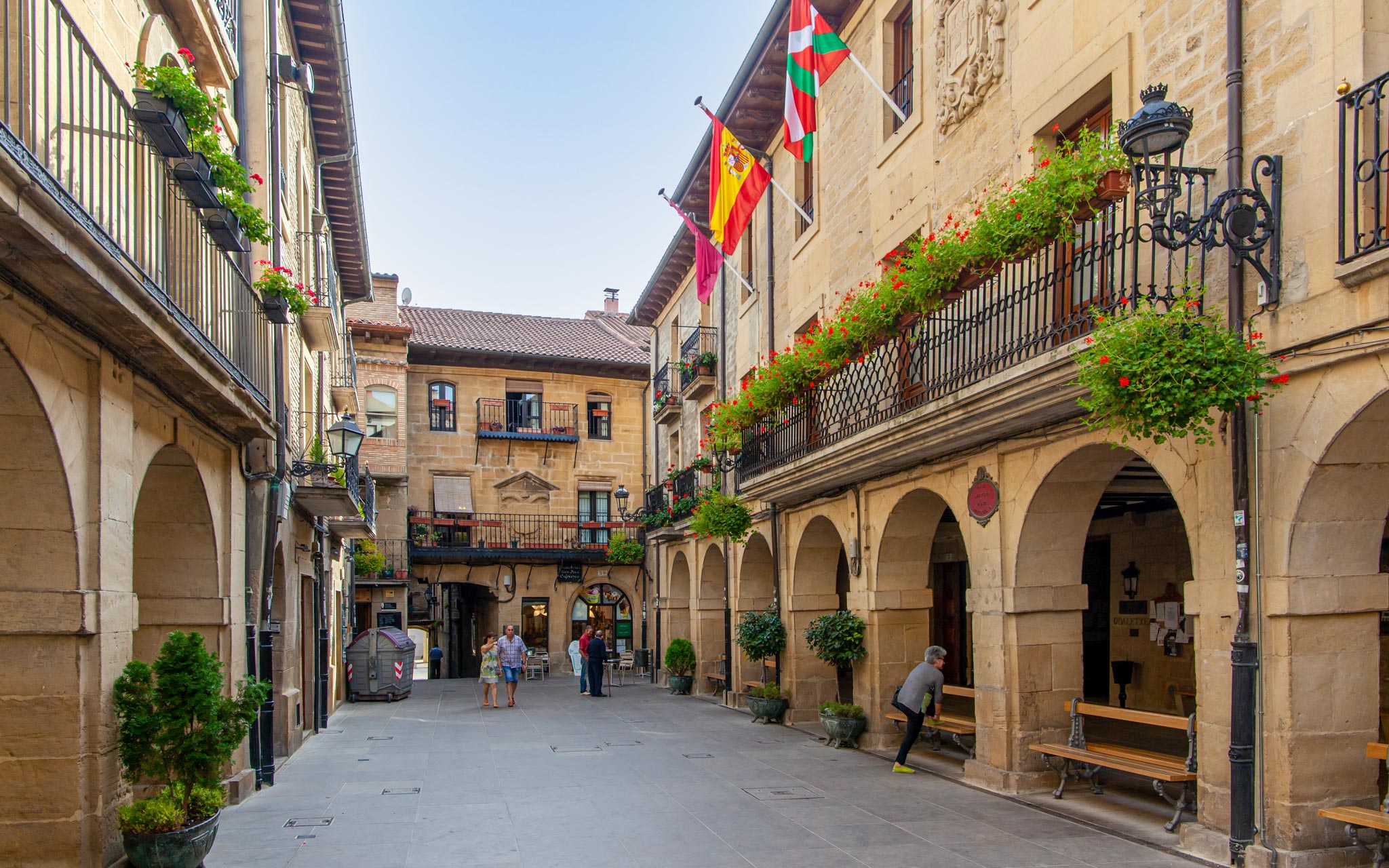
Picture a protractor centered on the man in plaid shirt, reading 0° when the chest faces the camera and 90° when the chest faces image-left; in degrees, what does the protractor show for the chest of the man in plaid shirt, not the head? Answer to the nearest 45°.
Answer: approximately 0°

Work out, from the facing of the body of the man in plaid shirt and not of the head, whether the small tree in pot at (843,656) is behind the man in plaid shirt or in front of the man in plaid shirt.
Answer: in front

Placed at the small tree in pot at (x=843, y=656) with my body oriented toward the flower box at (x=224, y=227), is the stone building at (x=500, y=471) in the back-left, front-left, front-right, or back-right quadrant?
back-right

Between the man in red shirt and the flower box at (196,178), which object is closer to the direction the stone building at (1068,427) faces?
the flower box

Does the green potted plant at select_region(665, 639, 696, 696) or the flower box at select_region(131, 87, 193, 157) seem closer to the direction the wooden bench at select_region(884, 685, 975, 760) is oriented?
the flower box

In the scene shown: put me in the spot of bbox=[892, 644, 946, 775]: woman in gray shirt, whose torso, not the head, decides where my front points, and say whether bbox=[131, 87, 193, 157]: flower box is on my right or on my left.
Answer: on my right

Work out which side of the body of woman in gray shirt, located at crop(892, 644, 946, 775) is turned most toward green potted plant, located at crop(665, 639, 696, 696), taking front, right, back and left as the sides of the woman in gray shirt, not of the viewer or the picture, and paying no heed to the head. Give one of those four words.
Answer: left

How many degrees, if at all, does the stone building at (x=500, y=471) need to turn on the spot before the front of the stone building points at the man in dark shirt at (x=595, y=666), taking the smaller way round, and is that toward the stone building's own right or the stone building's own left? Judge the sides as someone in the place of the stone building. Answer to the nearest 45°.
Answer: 0° — it already faces them

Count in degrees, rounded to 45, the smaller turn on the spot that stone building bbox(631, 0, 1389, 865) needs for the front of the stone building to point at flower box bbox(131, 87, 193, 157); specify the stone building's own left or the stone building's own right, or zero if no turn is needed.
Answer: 0° — it already faces it

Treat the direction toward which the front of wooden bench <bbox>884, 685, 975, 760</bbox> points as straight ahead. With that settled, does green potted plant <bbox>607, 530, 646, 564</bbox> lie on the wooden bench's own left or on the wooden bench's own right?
on the wooden bench's own right
